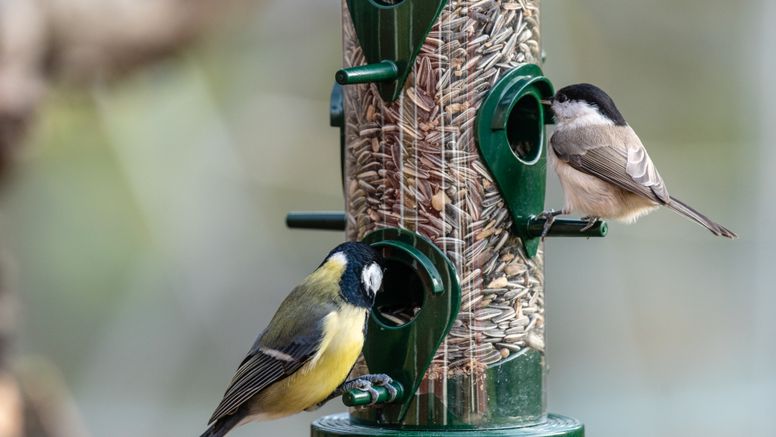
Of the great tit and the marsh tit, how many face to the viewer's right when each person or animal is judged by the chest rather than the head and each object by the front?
1

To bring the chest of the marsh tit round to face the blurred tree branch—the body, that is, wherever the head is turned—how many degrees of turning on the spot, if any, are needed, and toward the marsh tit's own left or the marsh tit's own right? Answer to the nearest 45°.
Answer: approximately 45° to the marsh tit's own right

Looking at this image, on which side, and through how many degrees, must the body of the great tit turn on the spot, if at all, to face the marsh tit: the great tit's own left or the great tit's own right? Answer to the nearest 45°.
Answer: approximately 45° to the great tit's own left

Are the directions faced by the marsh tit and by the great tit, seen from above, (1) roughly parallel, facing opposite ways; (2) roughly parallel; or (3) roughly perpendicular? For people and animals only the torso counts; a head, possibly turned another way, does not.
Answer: roughly parallel, facing opposite ways

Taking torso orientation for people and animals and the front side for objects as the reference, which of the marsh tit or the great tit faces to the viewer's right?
the great tit

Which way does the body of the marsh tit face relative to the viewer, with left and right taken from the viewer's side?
facing to the left of the viewer

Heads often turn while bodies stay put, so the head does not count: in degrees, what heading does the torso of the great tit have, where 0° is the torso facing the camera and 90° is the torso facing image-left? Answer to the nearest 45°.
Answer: approximately 270°

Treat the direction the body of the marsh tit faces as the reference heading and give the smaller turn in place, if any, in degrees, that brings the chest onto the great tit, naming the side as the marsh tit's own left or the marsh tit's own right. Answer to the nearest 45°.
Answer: approximately 45° to the marsh tit's own left
